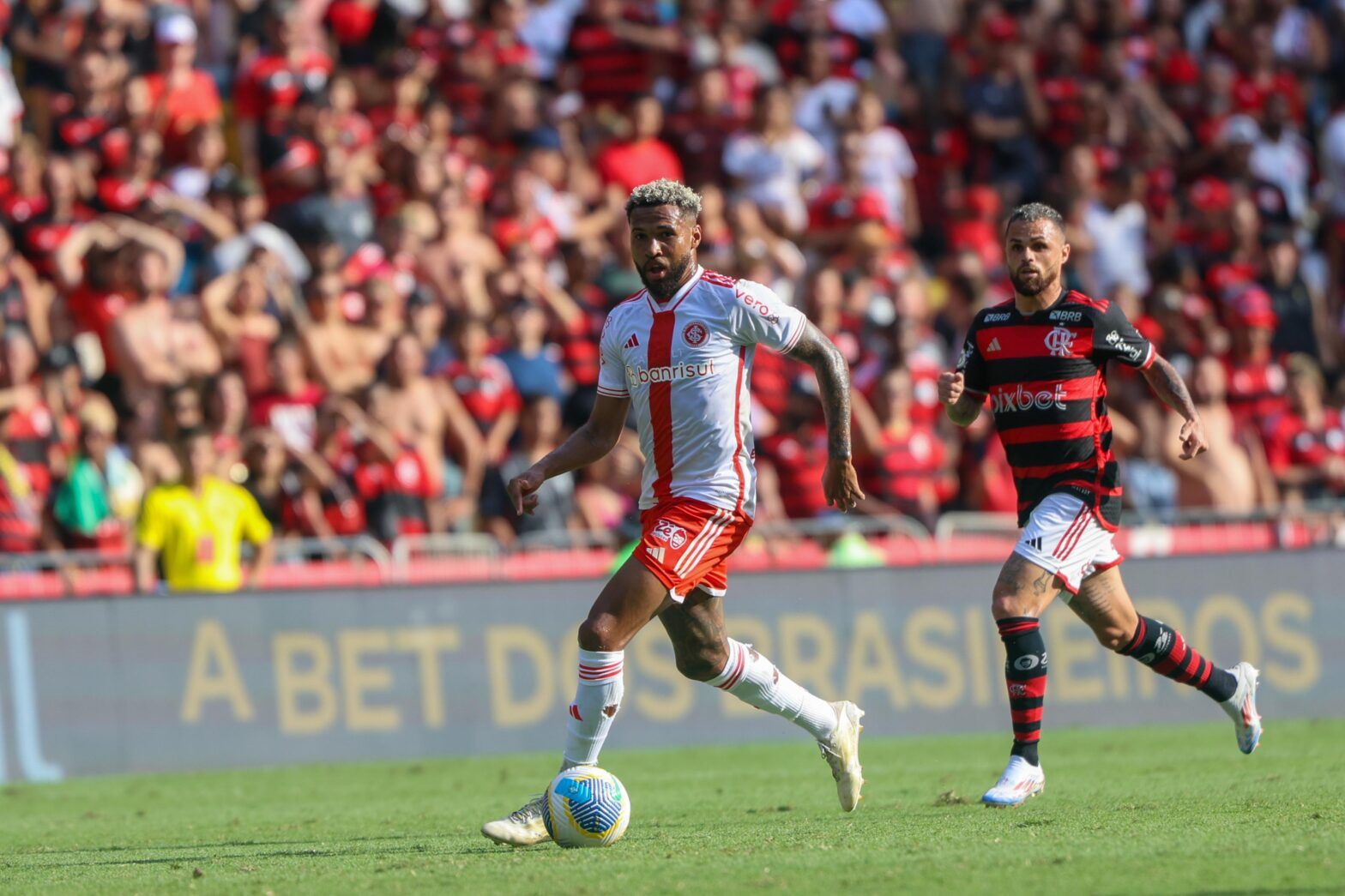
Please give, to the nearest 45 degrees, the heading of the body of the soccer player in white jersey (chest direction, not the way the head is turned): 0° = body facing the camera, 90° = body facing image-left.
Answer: approximately 45°

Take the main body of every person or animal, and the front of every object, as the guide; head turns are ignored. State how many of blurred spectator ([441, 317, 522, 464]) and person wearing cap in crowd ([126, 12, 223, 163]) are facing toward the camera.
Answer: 2

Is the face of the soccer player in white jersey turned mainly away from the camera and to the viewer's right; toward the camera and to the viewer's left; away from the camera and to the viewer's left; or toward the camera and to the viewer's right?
toward the camera and to the viewer's left

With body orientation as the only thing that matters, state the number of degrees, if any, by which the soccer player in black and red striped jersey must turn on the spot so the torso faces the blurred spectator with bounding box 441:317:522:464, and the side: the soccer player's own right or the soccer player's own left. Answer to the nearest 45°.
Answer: approximately 90° to the soccer player's own right

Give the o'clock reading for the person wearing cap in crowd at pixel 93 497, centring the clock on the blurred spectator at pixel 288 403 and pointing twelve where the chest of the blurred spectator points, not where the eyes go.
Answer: The person wearing cap in crowd is roughly at 2 o'clock from the blurred spectator.

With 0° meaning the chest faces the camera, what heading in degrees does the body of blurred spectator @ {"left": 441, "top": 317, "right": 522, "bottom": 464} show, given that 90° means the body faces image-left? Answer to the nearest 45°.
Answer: approximately 0°

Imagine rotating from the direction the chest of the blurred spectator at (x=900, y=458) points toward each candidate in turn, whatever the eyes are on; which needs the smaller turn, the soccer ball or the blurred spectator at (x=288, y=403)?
the soccer ball

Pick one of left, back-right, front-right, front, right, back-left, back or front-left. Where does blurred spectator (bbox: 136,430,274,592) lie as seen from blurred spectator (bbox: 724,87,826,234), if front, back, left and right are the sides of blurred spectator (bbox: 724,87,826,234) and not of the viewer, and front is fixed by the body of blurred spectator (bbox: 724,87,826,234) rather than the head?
front-right
